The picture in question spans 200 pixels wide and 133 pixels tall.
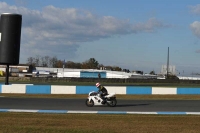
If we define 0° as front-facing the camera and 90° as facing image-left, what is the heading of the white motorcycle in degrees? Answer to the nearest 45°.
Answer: approximately 90°
